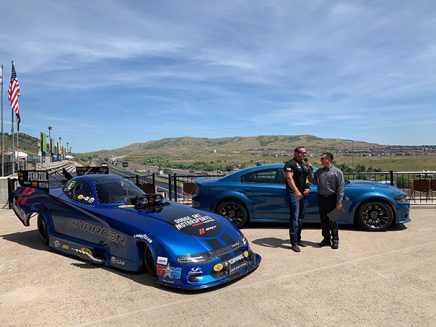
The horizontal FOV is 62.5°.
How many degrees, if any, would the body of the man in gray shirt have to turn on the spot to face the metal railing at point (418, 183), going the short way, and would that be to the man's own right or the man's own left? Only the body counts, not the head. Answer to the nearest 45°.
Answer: approximately 180°

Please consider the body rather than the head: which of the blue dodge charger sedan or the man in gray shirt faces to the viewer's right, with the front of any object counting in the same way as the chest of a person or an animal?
the blue dodge charger sedan

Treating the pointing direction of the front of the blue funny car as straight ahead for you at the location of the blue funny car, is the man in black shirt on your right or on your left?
on your left

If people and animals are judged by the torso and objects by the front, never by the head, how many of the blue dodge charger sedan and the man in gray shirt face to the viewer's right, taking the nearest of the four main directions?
1

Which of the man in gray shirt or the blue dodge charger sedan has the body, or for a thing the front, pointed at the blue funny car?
the man in gray shirt

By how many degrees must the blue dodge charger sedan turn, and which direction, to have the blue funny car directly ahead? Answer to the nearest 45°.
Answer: approximately 135° to its right

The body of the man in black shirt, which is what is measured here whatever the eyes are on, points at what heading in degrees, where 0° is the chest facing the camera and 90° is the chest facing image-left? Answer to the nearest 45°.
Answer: approximately 315°

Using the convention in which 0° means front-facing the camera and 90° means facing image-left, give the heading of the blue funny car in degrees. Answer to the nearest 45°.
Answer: approximately 315°

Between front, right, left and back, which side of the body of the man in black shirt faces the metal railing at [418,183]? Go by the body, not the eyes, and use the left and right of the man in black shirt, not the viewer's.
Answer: left

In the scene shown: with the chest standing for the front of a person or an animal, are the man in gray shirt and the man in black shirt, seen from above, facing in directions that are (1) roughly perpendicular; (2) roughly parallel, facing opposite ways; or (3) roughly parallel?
roughly perpendicular

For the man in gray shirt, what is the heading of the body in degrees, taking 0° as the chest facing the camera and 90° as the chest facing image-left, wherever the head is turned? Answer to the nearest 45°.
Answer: approximately 45°

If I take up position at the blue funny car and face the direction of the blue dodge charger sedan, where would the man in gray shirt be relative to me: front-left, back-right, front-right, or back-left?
front-right

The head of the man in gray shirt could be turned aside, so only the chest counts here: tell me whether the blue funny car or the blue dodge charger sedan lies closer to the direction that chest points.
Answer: the blue funny car

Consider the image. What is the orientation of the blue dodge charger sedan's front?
to the viewer's right

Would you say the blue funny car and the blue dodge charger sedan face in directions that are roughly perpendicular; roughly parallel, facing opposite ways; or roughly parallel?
roughly parallel

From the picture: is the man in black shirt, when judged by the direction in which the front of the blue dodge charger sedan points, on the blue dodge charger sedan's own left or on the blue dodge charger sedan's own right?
on the blue dodge charger sedan's own right

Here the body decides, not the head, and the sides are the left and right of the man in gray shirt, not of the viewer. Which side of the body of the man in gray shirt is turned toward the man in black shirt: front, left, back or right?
front

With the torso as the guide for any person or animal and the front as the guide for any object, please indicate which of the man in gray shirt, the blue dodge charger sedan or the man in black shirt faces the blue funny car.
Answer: the man in gray shirt
